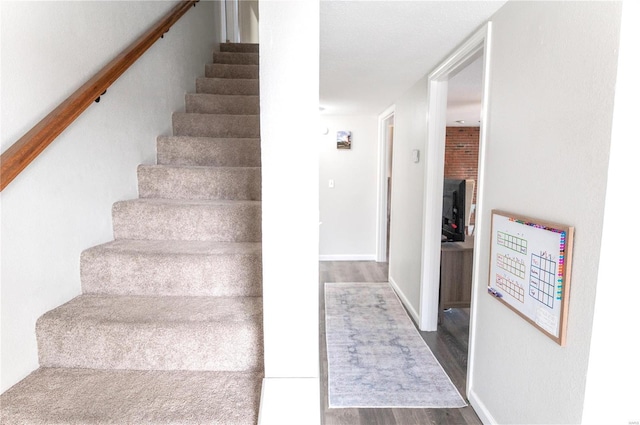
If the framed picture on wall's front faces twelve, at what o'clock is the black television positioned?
The black television is roughly at 11 o'clock from the framed picture on wall.

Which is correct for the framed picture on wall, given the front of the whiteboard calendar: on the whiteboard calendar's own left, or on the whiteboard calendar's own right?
on the whiteboard calendar's own right

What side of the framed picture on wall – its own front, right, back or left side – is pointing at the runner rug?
front

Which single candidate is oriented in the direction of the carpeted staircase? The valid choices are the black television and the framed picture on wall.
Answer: the framed picture on wall

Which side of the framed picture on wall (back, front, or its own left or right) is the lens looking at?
front

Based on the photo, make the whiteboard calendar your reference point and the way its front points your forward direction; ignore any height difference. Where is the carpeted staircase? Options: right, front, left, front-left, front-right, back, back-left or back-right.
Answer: front

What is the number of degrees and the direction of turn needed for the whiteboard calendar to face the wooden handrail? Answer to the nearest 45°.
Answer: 0° — it already faces it

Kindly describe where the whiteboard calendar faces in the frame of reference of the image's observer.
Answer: facing the viewer and to the left of the viewer

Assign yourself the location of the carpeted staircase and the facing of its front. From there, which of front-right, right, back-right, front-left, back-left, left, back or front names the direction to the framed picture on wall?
back-left

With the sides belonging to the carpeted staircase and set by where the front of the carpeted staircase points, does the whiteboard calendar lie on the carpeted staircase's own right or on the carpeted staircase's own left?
on the carpeted staircase's own left

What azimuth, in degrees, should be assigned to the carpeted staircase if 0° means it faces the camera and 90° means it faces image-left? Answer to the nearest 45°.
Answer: approximately 0°

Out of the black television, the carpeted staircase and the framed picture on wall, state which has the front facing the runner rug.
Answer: the framed picture on wall

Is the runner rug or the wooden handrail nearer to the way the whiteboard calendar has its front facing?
the wooden handrail
